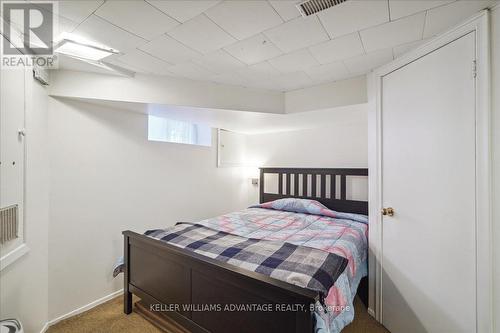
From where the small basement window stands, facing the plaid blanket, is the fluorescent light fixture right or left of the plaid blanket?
right

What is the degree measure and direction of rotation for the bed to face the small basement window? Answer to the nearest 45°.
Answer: approximately 90° to its right

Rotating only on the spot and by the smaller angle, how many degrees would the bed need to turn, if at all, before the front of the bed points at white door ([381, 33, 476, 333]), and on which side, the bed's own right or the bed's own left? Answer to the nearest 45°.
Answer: approximately 135° to the bed's own left

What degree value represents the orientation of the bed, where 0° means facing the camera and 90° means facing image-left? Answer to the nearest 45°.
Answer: approximately 45°
